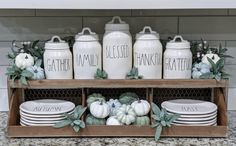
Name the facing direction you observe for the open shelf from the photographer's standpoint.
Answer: facing the viewer
